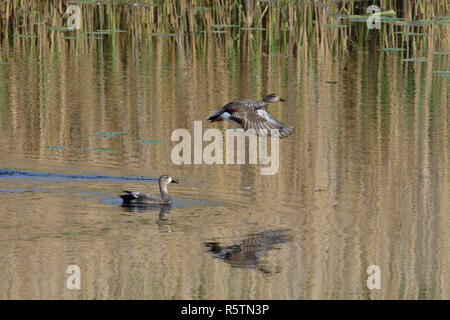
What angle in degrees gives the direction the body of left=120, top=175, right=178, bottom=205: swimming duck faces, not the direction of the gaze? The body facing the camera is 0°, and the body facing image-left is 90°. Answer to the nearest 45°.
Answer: approximately 270°

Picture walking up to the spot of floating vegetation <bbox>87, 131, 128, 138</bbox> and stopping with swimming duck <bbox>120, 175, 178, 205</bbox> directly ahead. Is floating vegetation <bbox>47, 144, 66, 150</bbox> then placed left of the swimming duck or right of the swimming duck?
right

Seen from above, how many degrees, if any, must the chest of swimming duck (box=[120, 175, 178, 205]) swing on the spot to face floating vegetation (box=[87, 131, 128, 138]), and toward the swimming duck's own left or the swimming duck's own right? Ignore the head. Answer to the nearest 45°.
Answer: approximately 90° to the swimming duck's own left

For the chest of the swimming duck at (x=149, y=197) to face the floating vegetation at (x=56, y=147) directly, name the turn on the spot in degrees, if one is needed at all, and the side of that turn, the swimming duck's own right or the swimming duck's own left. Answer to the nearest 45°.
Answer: approximately 135° to the swimming duck's own left

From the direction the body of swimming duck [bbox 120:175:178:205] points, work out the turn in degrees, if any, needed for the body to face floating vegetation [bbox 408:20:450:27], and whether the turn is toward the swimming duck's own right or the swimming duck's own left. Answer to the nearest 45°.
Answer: approximately 45° to the swimming duck's own left
